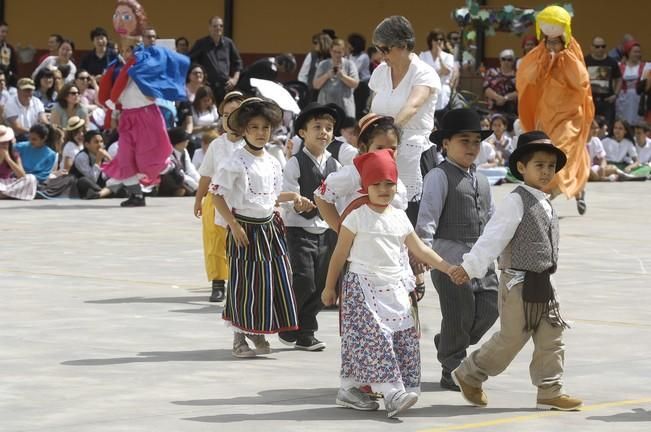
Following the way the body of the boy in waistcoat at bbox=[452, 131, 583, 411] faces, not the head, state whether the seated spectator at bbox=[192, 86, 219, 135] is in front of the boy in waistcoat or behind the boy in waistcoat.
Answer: behind

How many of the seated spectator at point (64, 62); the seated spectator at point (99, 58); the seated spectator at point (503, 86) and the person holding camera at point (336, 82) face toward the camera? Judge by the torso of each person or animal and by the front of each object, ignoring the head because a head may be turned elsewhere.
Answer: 4

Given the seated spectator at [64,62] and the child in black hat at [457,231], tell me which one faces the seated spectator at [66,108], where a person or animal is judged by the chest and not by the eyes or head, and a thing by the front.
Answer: the seated spectator at [64,62]

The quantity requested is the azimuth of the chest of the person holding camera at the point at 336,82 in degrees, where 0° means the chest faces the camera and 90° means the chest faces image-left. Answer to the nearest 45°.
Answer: approximately 0°

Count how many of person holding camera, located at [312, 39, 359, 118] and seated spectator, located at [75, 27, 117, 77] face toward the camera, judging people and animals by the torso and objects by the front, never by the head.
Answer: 2

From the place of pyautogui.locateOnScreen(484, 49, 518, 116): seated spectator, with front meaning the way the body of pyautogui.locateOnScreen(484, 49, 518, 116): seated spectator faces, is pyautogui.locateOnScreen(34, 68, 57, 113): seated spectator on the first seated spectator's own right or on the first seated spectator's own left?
on the first seated spectator's own right

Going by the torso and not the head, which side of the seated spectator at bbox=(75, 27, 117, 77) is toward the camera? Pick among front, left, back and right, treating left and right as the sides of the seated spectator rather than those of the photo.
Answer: front

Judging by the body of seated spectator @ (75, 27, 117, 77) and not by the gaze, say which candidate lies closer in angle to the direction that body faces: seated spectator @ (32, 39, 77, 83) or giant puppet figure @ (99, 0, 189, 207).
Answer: the giant puppet figure

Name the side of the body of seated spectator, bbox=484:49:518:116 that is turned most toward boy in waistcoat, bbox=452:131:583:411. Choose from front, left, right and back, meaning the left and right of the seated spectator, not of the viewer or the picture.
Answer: front

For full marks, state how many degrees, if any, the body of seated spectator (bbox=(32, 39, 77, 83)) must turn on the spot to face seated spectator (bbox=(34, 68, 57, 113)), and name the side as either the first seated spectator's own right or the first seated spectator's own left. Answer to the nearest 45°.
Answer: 0° — they already face them

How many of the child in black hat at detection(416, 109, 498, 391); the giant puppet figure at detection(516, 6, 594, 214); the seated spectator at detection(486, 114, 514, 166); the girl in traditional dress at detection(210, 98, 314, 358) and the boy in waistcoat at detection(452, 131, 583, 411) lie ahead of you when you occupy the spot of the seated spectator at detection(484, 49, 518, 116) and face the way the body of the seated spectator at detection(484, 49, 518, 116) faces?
5

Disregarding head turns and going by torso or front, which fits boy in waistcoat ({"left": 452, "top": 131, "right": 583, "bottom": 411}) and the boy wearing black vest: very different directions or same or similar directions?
same or similar directions
